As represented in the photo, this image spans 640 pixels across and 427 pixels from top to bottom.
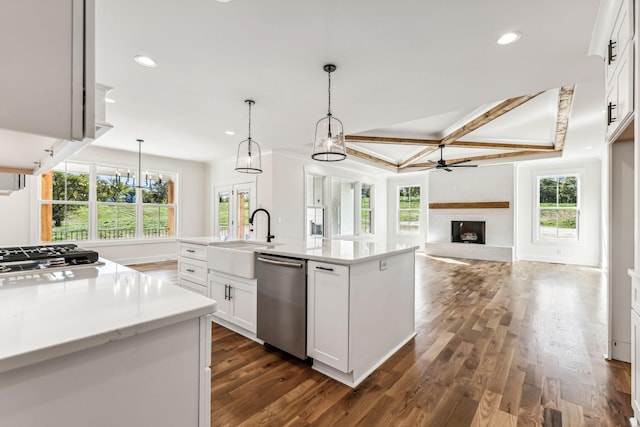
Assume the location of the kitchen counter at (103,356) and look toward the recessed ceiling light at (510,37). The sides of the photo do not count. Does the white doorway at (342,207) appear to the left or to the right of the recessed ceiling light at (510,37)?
left

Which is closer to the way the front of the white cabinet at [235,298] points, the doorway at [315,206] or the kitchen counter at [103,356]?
the kitchen counter

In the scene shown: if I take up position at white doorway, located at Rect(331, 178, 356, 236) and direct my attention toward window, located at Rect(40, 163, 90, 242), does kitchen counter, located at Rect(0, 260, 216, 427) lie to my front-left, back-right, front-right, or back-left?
front-left

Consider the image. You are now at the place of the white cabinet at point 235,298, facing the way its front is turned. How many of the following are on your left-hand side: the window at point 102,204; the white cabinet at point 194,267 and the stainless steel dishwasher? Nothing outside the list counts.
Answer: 1

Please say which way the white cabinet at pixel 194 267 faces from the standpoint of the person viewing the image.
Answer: facing the viewer and to the left of the viewer

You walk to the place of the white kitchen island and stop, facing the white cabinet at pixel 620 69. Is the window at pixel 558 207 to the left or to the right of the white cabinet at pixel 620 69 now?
left

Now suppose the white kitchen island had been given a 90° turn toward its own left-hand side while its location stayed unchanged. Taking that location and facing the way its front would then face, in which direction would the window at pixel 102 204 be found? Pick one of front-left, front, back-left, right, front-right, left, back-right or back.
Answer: back

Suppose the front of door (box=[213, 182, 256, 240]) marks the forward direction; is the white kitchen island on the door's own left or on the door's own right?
on the door's own left

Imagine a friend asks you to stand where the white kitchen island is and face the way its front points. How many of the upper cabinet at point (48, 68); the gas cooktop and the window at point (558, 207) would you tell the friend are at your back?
1

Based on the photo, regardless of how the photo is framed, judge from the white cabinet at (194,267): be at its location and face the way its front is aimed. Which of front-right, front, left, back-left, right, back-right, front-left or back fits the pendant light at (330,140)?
left

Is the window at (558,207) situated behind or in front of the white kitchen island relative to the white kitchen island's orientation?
behind

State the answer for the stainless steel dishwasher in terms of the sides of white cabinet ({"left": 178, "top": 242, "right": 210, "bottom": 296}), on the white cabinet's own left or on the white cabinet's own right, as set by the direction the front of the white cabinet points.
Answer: on the white cabinet's own left
